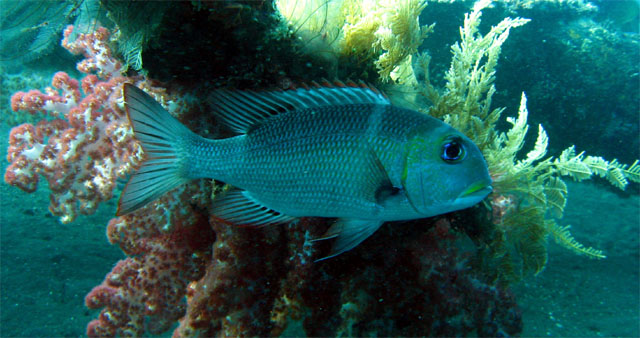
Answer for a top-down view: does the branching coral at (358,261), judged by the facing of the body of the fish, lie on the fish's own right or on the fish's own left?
on the fish's own left

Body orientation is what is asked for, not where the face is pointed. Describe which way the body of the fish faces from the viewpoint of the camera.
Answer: to the viewer's right

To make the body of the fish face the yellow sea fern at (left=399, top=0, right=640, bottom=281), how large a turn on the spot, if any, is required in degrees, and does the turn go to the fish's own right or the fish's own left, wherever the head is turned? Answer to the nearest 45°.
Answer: approximately 45° to the fish's own left
